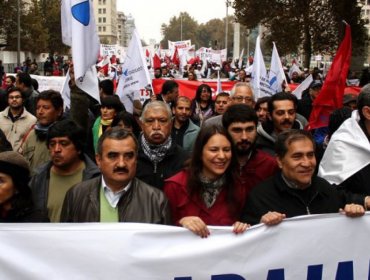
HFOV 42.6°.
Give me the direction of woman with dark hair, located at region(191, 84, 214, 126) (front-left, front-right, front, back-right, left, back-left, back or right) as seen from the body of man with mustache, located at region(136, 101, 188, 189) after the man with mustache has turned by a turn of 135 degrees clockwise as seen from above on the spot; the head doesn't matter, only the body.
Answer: front-right

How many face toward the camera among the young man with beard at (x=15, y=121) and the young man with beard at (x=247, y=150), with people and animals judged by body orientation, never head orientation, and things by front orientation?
2

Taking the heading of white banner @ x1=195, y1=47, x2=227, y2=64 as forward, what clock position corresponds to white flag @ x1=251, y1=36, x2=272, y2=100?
The white flag is roughly at 12 o'clock from the white banner.

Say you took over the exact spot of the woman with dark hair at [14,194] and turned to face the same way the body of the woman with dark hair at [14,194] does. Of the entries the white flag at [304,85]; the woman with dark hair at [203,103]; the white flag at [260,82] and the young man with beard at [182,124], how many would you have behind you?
4

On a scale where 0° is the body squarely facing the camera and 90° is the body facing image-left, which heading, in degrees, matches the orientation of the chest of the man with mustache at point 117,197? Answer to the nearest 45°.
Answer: approximately 0°

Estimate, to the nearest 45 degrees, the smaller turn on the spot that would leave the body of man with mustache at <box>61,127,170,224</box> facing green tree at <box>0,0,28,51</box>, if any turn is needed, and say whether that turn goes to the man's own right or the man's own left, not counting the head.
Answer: approximately 180°

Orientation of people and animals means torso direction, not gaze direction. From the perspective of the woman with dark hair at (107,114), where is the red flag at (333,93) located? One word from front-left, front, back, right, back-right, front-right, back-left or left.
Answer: back-left

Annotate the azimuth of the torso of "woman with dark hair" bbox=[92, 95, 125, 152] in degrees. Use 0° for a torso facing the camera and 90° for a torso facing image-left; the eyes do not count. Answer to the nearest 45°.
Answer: approximately 45°

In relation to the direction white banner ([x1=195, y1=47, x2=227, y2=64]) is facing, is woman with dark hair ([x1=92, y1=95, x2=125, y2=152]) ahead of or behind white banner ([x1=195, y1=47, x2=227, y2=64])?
ahead

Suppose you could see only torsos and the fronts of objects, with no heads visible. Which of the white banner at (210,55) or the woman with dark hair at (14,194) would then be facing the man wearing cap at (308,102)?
the white banner

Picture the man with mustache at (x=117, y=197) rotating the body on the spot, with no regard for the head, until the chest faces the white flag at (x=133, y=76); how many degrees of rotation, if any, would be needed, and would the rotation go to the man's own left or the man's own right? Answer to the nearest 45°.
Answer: approximately 180°

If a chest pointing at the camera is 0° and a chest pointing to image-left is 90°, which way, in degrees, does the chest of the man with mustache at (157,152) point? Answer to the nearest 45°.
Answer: approximately 0°

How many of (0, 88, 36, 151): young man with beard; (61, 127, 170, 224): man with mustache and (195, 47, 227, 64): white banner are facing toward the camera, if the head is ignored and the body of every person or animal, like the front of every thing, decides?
3
